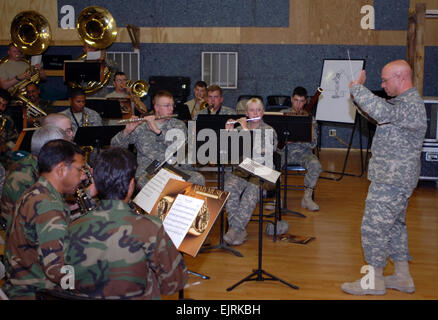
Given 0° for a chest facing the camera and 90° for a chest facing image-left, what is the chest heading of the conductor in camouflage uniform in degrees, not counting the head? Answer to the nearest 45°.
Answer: approximately 90°

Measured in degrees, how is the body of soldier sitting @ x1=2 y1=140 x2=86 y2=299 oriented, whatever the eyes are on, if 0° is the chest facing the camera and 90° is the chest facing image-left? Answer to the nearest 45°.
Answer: approximately 270°

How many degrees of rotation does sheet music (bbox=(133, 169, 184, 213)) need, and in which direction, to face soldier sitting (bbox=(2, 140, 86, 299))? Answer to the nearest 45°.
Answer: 0° — it already faces them

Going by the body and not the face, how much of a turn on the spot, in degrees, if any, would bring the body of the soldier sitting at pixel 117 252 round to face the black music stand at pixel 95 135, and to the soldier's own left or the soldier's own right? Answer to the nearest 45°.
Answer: approximately 45° to the soldier's own left

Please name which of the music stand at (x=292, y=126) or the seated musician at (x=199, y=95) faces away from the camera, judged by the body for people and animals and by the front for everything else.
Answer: the music stand

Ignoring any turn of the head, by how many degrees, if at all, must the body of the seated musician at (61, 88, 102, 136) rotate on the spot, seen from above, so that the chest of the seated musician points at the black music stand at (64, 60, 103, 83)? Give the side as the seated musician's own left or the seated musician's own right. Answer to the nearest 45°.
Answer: approximately 135° to the seated musician's own left

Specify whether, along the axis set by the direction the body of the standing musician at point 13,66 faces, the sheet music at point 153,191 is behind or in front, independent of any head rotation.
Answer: in front

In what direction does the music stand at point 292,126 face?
away from the camera

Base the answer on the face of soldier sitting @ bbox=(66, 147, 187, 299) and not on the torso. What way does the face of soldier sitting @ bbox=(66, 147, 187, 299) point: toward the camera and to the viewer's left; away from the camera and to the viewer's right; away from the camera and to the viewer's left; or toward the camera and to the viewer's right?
away from the camera and to the viewer's right

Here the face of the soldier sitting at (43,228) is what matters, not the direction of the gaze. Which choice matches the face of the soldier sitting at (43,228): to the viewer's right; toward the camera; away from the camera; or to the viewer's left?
to the viewer's right

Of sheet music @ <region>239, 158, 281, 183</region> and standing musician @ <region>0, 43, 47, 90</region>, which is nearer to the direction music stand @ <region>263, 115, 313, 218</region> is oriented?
the standing musician

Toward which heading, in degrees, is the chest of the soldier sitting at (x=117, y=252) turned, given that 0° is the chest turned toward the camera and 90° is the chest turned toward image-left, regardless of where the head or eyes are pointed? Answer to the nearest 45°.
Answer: approximately 225°

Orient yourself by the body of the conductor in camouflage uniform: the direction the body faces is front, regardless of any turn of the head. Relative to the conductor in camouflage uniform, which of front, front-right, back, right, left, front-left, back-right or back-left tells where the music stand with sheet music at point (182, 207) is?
front-left

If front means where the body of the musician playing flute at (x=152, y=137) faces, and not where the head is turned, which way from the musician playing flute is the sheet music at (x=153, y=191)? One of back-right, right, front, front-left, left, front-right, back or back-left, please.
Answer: front-right
